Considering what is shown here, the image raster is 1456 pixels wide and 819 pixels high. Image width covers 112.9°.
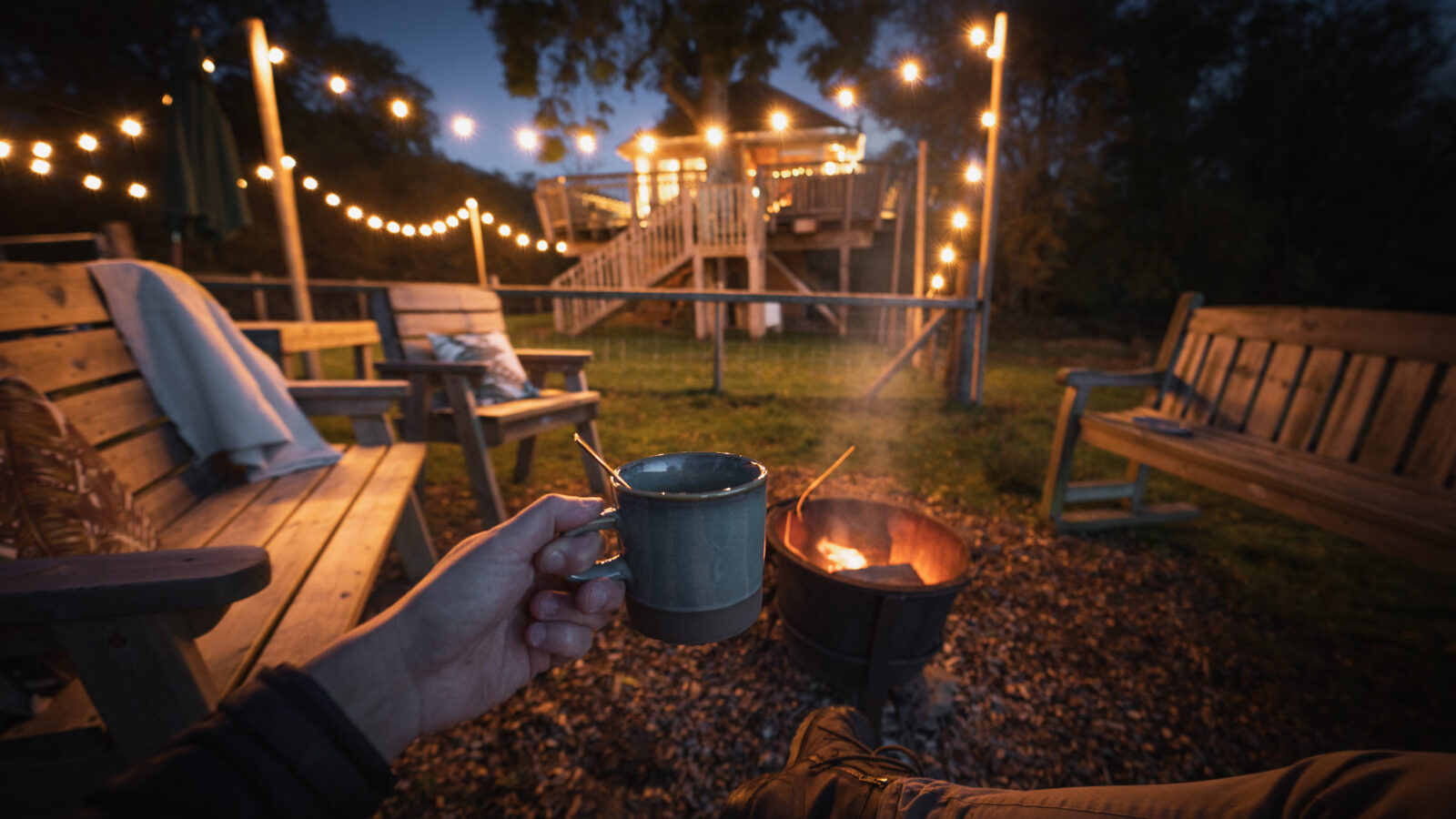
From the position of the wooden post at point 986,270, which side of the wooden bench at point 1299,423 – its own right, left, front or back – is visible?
right

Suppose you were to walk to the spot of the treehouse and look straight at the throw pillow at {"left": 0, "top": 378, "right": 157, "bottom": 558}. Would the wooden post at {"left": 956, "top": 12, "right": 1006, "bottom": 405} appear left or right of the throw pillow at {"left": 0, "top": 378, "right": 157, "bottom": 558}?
left

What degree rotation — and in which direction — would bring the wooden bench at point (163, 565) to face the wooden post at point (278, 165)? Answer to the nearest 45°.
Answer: approximately 135° to its left

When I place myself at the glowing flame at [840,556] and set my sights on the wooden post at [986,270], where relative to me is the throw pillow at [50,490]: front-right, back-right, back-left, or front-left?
back-left

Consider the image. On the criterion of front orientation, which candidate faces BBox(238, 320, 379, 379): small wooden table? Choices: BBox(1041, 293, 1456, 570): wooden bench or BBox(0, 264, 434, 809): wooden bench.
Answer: BBox(1041, 293, 1456, 570): wooden bench

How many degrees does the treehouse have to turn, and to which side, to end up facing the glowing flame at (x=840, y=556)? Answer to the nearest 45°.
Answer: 0° — it already faces it

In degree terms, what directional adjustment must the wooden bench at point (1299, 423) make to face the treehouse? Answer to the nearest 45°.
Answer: approximately 90° to its right

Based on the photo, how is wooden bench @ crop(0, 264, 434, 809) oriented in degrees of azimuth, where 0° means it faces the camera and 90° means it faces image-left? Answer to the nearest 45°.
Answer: approximately 315°

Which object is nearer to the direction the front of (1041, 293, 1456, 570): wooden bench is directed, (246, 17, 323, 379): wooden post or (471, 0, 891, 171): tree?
the wooden post

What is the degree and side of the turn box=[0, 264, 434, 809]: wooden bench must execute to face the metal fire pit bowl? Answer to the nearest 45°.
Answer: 0° — it already faces it

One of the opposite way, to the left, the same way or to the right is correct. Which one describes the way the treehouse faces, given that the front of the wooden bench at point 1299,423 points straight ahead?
to the left

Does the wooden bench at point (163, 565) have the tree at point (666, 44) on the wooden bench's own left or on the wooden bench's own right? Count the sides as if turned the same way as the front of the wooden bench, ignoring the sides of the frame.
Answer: on the wooden bench's own left

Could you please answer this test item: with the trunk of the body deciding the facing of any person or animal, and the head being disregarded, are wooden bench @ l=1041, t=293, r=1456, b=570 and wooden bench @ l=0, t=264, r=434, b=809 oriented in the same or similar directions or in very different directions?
very different directions
